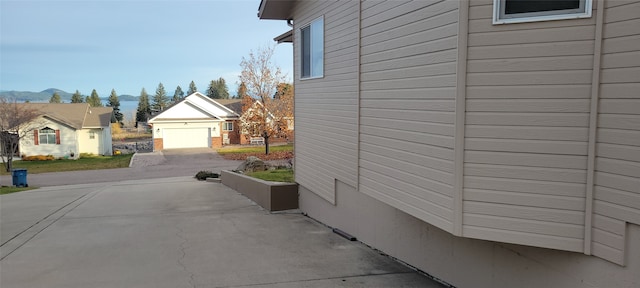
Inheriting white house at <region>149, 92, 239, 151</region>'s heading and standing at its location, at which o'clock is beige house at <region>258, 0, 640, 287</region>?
beige house at <region>258, 0, 640, 287</region> is roughly at 12 o'clock from white house at <region>149, 92, 239, 151</region>.

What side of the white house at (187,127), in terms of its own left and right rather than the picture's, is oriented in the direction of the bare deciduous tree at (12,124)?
right

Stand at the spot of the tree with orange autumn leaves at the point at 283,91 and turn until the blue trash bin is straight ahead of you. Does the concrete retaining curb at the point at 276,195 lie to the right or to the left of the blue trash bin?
left

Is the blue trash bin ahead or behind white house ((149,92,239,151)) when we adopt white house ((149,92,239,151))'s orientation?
ahead

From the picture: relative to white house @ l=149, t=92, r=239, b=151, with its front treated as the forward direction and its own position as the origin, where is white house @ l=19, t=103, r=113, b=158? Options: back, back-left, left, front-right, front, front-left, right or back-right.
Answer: right

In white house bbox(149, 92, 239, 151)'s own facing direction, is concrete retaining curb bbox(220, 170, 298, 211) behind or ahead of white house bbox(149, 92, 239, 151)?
ahead

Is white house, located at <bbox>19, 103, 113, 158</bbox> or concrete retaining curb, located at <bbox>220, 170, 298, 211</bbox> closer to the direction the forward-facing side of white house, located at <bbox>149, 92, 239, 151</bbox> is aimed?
the concrete retaining curb

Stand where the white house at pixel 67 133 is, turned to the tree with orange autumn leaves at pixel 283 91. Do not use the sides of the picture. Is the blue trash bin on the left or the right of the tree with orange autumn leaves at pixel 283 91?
right

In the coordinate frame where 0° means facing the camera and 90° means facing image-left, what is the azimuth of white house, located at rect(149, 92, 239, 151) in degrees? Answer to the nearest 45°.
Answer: approximately 0°
